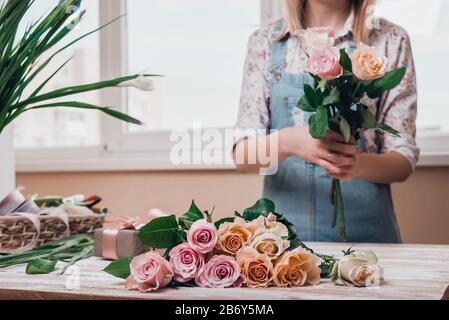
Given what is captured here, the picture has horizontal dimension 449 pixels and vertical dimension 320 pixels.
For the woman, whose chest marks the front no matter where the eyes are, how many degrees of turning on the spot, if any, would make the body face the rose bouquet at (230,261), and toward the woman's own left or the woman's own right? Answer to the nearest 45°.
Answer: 0° — they already face it

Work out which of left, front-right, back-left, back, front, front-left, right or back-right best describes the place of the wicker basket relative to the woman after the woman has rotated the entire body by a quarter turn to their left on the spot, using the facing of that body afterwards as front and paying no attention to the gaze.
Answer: back-right

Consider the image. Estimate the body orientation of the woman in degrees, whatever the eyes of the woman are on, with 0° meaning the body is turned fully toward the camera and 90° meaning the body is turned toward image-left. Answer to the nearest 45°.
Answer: approximately 0°

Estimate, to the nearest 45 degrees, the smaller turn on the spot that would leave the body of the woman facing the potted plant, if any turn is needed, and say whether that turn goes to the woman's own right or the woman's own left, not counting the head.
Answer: approximately 45° to the woman's own right
